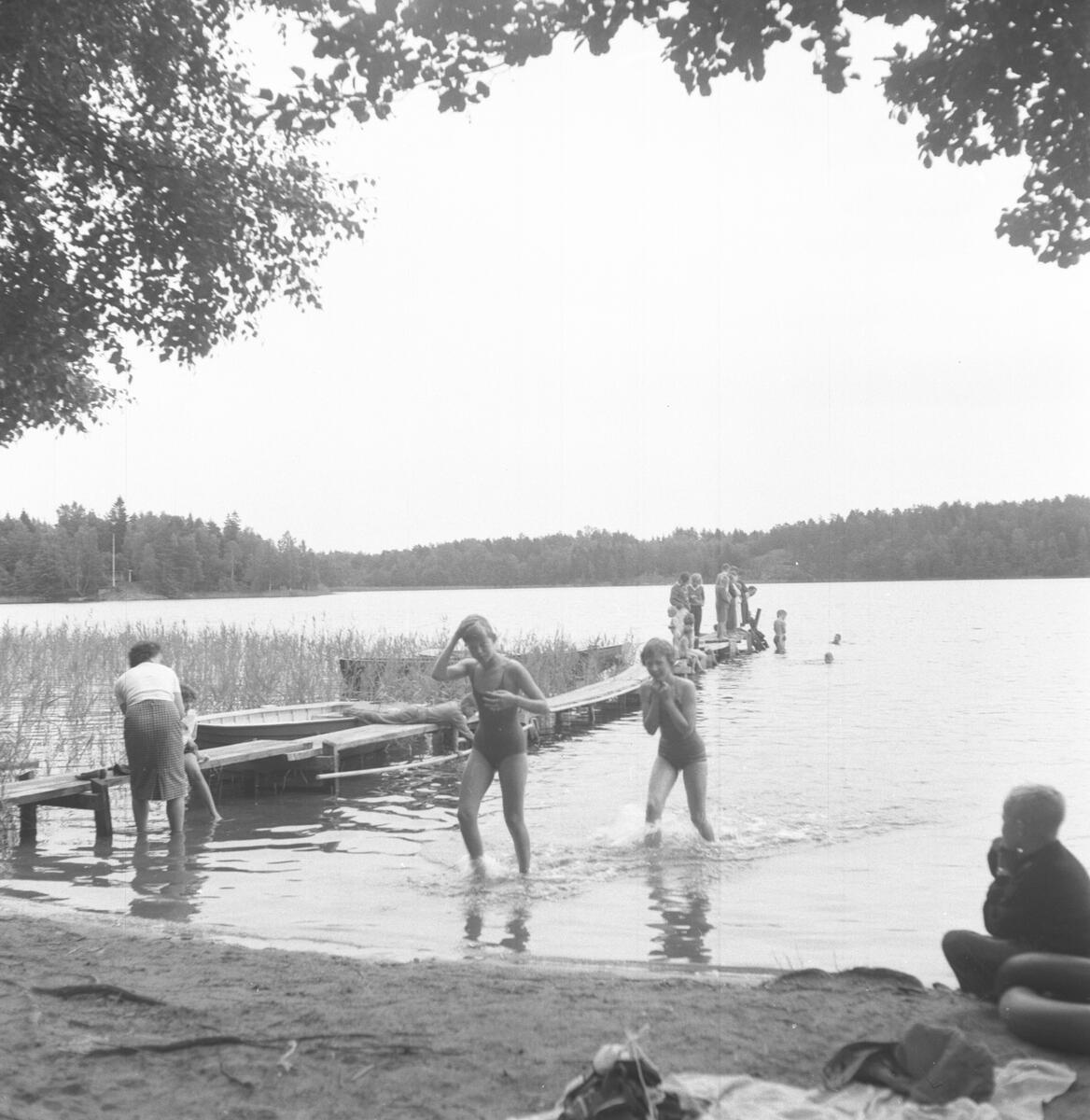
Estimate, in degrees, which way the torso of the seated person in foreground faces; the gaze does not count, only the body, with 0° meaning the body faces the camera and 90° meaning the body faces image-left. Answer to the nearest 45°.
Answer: approximately 135°

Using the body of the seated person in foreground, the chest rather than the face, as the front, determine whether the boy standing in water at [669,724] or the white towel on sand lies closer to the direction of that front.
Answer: the boy standing in water

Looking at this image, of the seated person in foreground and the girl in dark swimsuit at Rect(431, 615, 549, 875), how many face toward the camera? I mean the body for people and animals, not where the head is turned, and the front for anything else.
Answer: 1

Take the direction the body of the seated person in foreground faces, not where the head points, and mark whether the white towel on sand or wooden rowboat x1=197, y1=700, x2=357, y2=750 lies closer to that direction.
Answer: the wooden rowboat
